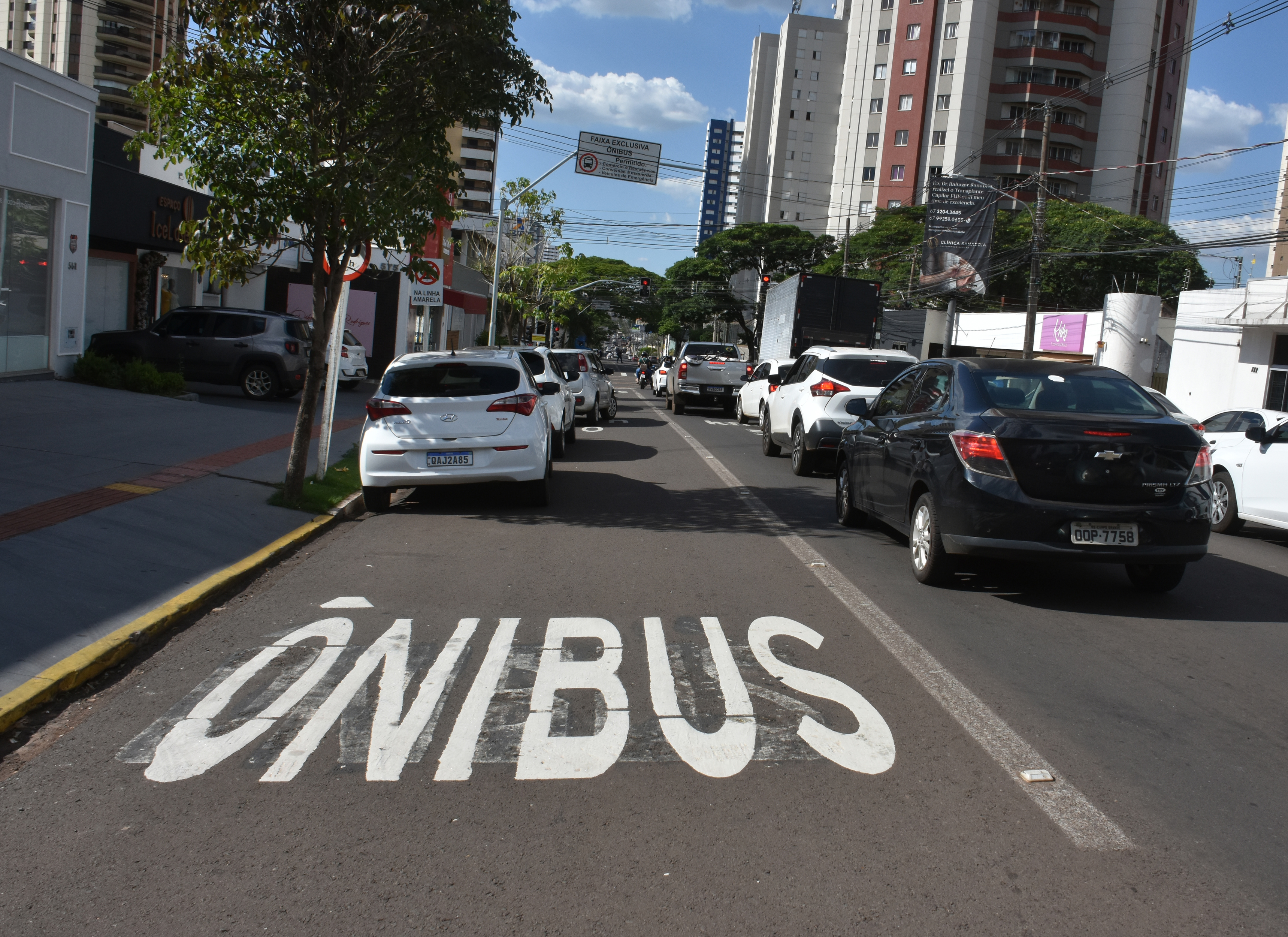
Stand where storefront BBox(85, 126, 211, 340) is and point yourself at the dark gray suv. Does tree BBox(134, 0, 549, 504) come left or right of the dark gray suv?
right

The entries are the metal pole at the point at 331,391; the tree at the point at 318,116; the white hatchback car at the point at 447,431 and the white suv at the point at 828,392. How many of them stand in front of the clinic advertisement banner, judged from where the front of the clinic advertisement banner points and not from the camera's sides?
4

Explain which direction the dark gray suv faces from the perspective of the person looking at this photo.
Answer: facing to the left of the viewer

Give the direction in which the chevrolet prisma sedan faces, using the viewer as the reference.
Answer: facing away from the viewer and to the left of the viewer

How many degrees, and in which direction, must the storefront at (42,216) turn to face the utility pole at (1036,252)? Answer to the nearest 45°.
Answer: approximately 45° to its left

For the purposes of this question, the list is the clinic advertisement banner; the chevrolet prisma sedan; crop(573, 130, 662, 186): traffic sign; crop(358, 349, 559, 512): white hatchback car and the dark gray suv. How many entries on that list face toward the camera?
2

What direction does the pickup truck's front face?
away from the camera

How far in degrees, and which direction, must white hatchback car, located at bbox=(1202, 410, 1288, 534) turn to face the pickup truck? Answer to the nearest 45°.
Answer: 0° — it already faces it

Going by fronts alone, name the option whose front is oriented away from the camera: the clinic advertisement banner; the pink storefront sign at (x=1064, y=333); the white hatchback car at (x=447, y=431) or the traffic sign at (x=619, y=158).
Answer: the white hatchback car

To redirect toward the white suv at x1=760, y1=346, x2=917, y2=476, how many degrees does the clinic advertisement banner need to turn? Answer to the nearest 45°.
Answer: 0° — it already faces it

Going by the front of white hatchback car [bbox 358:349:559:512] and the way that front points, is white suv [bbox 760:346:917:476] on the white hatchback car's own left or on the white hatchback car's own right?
on the white hatchback car's own right

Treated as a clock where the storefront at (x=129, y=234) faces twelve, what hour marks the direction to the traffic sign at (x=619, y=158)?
The traffic sign is roughly at 10 o'clock from the storefront.

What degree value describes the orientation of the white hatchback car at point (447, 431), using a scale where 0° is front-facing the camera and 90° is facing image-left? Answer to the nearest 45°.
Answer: approximately 180°
